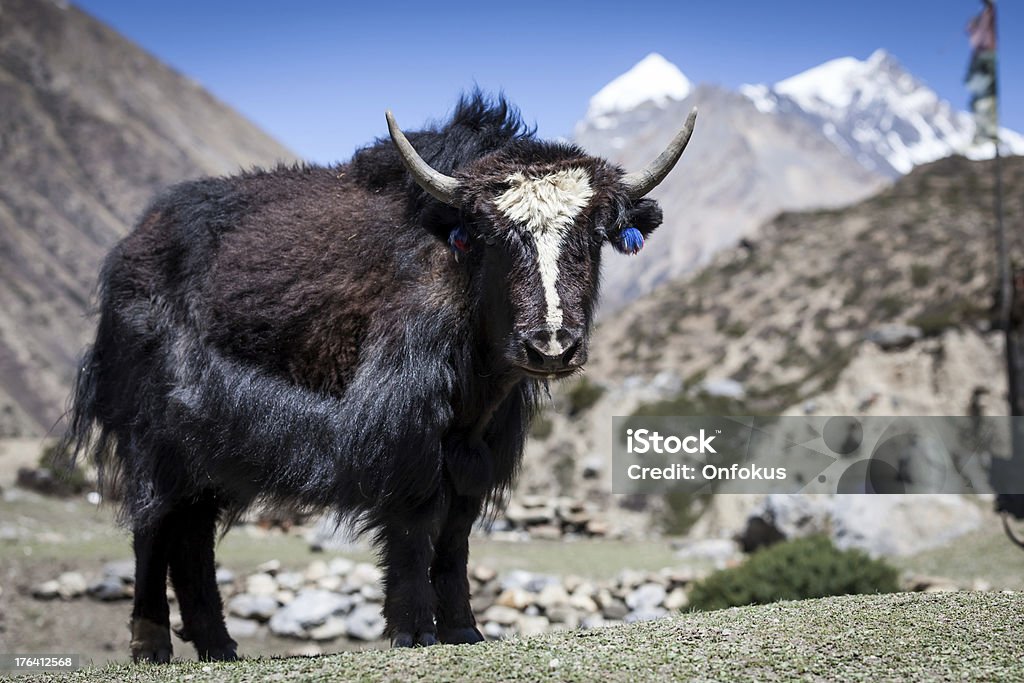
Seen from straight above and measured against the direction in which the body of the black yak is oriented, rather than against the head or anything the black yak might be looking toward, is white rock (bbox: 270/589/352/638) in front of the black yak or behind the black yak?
behind

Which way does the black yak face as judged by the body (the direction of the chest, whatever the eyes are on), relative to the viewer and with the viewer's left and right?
facing the viewer and to the right of the viewer

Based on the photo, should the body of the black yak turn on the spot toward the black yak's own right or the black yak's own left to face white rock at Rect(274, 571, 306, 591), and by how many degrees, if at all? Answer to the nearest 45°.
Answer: approximately 135° to the black yak's own left

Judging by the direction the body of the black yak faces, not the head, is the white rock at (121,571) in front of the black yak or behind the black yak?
behind

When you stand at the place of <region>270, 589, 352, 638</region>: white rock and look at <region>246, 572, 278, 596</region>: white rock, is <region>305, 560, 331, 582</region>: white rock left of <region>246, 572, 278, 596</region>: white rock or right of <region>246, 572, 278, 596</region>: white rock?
right

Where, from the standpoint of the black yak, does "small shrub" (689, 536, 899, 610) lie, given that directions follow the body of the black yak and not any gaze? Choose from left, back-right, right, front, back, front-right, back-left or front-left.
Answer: left

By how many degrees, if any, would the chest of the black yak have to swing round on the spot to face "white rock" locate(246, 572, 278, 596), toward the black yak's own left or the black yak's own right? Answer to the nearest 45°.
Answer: approximately 135° to the black yak's own left

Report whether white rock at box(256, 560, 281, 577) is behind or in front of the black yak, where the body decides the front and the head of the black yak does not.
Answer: behind
